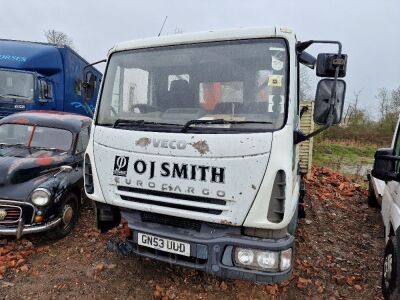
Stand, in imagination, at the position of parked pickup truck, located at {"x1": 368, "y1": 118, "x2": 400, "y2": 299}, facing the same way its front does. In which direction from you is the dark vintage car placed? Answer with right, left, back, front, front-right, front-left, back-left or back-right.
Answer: back-right

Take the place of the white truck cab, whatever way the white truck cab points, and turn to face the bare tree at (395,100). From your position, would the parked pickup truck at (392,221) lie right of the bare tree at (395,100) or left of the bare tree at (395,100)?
right

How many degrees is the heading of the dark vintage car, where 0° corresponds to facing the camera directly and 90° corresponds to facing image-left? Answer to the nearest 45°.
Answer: approximately 45°

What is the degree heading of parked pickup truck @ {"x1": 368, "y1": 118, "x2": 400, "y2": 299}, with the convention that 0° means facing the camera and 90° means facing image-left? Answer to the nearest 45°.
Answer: approximately 315°

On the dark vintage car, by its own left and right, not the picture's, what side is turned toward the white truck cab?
left

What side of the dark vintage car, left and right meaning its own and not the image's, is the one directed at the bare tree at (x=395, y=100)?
back

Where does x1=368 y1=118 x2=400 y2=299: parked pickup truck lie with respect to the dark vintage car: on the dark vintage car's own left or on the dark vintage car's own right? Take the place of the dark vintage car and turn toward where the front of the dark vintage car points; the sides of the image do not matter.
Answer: on the dark vintage car's own left

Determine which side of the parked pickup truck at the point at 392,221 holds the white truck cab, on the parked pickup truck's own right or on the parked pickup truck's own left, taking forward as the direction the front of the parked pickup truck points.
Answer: on the parked pickup truck's own right
